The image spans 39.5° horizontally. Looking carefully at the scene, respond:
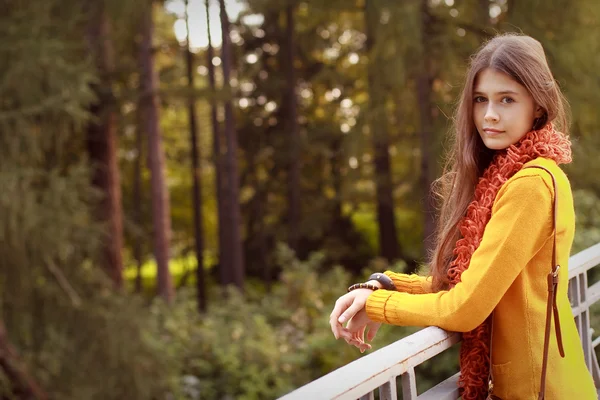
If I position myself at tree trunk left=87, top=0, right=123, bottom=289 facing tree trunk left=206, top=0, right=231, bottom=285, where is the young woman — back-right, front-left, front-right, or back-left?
back-right

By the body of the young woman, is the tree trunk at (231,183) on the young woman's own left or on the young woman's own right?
on the young woman's own right

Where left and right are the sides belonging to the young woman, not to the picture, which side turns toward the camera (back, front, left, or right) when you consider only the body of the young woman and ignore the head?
left

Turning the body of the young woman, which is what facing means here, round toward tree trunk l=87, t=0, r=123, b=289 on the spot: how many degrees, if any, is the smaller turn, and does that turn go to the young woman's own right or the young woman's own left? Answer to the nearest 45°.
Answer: approximately 45° to the young woman's own right

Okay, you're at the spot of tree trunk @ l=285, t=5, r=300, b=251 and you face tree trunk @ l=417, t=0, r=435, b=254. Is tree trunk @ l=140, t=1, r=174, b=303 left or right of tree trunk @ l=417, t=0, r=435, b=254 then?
right
